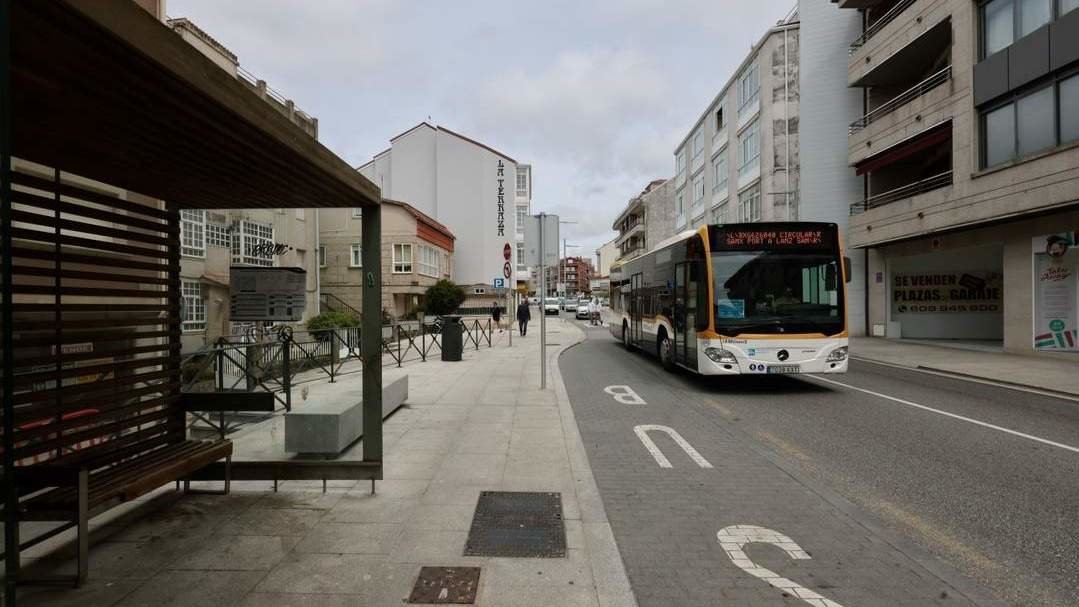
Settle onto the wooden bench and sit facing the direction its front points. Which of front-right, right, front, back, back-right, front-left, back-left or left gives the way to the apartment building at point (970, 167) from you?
front-left

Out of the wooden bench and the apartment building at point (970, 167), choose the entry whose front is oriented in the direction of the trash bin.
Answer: the apartment building

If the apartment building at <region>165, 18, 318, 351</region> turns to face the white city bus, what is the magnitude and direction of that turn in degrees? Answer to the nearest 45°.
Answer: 0° — it already faces it

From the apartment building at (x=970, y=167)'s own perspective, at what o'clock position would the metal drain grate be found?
The metal drain grate is roughly at 11 o'clock from the apartment building.

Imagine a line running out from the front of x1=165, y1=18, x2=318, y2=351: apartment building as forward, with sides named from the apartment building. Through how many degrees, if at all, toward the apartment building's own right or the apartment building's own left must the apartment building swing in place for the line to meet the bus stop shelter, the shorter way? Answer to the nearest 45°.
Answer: approximately 45° to the apartment building's own right

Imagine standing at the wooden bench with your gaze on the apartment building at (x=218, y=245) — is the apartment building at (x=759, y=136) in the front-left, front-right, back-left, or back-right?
front-right

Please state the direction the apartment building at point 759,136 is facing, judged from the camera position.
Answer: facing the viewer and to the left of the viewer

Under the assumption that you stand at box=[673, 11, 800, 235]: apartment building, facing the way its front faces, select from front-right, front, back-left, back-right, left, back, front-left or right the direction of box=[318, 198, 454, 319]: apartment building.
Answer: front-right

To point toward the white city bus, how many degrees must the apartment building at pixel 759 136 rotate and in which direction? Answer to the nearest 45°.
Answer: approximately 45° to its left

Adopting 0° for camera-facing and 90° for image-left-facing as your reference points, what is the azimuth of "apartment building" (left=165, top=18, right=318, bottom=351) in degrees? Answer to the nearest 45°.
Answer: approximately 315°

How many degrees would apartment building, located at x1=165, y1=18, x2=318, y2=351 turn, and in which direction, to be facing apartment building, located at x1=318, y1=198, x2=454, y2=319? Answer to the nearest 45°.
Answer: approximately 90° to its left

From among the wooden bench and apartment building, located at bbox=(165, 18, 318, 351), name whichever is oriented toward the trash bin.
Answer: the apartment building

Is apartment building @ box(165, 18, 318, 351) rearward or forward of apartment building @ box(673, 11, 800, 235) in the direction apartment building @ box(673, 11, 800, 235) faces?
forward

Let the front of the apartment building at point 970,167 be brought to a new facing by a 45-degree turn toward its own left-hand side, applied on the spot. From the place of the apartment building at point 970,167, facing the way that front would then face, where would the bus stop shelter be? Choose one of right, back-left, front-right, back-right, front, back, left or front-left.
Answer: front

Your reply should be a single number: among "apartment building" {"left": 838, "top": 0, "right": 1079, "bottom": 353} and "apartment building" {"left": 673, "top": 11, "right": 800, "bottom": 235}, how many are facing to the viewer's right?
0

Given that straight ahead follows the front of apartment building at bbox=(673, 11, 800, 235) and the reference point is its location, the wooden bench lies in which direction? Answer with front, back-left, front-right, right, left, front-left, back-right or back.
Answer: front-left

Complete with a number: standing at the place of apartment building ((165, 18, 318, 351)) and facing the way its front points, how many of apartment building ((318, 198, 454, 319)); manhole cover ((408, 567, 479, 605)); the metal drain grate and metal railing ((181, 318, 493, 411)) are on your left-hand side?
1

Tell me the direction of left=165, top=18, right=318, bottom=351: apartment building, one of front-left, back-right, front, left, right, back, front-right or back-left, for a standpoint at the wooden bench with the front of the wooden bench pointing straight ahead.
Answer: back-left
